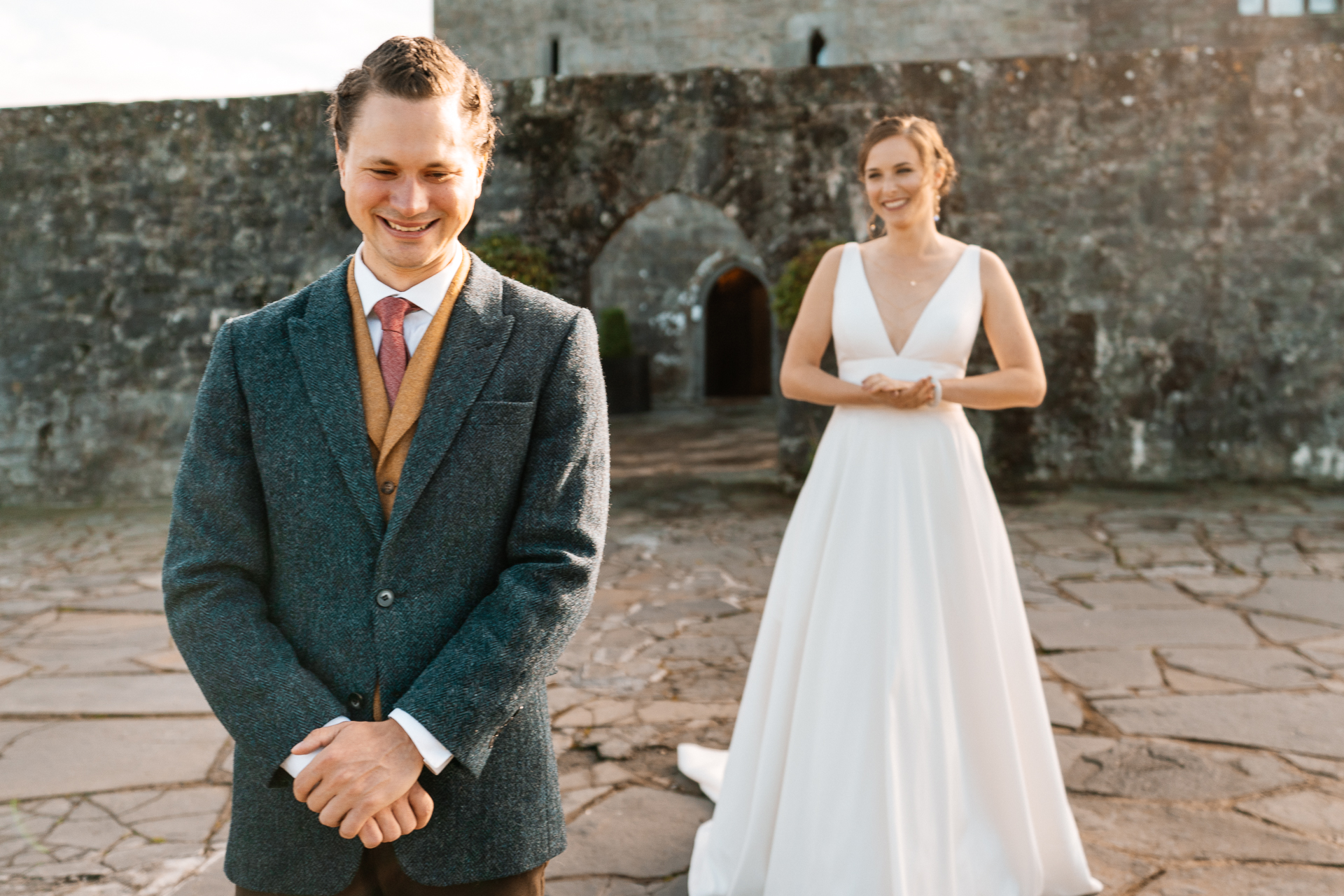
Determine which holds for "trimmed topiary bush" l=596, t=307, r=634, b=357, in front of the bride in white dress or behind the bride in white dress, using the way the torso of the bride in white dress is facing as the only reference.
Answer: behind

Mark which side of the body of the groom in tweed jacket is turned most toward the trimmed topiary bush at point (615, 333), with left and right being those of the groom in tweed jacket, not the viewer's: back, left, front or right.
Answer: back

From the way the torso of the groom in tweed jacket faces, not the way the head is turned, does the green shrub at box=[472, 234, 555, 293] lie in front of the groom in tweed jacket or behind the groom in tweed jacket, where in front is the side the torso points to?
behind

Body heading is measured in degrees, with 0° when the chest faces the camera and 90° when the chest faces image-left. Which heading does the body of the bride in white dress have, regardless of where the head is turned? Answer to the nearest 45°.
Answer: approximately 0°

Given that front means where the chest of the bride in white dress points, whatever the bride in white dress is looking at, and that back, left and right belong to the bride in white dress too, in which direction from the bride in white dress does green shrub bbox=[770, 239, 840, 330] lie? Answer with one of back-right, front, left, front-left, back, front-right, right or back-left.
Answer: back

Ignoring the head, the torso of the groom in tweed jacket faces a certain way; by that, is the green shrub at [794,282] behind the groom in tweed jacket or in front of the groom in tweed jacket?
behind

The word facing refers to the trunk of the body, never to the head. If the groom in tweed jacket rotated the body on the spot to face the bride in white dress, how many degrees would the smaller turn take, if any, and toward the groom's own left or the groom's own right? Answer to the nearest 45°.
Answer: approximately 135° to the groom's own left

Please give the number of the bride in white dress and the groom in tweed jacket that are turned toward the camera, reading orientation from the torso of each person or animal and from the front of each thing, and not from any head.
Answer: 2

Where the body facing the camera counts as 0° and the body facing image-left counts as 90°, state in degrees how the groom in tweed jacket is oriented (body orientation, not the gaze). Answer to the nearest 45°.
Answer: approximately 0°
